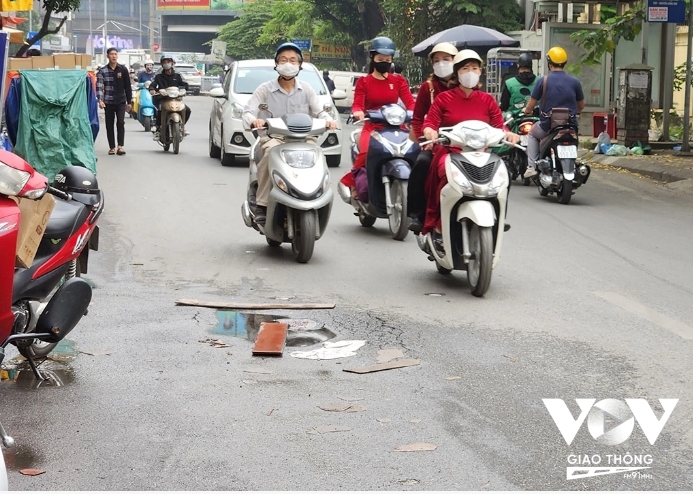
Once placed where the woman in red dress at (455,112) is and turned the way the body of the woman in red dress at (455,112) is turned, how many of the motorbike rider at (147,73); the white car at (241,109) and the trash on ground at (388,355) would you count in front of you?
1

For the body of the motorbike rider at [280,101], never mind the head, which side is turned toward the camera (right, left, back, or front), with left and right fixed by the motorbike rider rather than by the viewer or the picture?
front

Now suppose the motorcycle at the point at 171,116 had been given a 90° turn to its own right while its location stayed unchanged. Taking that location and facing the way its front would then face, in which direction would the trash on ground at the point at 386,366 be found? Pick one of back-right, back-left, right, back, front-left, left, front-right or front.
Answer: left

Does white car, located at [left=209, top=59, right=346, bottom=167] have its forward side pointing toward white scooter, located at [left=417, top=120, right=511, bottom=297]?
yes

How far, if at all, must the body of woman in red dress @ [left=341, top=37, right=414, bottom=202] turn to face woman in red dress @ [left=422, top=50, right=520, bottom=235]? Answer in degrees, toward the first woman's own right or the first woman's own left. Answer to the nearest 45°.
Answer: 0° — they already face them

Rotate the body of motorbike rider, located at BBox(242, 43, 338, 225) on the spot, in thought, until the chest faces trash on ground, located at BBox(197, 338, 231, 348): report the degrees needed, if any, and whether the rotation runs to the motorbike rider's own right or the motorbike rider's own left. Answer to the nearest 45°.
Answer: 0° — they already face it

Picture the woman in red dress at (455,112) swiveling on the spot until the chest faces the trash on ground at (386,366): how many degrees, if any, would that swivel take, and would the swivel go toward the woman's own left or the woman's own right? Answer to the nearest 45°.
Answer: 0° — they already face it

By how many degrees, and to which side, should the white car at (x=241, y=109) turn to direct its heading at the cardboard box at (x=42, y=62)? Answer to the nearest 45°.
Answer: approximately 45° to its right

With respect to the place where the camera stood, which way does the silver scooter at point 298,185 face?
facing the viewer and to the right of the viewer

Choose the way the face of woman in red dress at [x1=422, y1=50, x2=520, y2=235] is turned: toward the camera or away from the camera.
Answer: toward the camera

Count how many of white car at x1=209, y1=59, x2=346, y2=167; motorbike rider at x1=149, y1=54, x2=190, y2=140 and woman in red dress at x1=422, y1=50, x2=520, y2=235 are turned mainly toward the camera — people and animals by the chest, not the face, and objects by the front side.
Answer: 3

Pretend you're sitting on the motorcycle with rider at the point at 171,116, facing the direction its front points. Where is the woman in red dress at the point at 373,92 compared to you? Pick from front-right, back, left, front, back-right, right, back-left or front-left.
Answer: front

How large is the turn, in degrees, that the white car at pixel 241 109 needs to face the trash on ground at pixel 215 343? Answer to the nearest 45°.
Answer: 0° — it already faces it

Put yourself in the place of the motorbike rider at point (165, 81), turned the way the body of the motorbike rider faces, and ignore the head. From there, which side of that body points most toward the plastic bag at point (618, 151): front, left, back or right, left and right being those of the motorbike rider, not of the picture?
left

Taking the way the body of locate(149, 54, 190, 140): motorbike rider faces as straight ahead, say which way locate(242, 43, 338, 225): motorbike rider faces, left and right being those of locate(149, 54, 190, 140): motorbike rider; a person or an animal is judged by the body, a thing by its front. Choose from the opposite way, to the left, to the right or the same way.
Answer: the same way

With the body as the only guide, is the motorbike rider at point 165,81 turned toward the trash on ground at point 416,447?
yes

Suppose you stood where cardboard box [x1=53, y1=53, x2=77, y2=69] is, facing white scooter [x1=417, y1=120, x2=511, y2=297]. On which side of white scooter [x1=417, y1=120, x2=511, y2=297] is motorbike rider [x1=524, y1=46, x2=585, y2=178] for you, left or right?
left

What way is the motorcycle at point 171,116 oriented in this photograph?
toward the camera

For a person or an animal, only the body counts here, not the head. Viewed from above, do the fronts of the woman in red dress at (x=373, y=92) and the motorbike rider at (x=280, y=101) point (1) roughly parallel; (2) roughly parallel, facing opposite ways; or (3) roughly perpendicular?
roughly parallel

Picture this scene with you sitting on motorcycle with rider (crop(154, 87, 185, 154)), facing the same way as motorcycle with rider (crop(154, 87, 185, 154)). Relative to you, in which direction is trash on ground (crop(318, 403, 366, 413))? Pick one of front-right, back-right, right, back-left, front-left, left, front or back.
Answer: front
